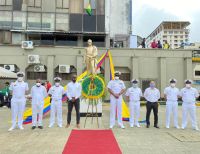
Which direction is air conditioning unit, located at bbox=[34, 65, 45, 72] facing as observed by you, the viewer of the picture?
facing the viewer

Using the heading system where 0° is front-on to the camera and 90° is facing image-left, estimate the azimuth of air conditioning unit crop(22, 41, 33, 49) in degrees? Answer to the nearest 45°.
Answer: approximately 0°

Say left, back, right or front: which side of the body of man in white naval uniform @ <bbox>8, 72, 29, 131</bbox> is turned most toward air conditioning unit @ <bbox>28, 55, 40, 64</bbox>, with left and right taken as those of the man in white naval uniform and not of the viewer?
back

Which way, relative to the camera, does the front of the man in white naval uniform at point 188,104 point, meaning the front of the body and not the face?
toward the camera

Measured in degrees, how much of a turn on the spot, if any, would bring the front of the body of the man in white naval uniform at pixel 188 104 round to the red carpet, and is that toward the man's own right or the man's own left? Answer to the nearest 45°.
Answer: approximately 45° to the man's own right

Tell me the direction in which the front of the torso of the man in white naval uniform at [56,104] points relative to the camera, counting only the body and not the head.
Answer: toward the camera

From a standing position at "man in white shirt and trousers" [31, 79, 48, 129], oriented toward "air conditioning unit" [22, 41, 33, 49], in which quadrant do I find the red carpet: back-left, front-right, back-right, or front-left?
back-right

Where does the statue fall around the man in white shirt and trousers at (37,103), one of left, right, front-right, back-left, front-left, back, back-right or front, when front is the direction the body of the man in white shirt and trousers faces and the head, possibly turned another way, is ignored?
back-left

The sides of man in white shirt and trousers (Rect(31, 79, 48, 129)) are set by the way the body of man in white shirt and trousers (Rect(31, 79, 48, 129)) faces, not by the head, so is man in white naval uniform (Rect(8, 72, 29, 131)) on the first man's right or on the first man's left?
on the first man's right

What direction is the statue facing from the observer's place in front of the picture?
facing the viewer

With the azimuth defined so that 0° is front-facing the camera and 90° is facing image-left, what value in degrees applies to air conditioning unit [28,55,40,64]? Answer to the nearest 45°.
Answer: approximately 0°
